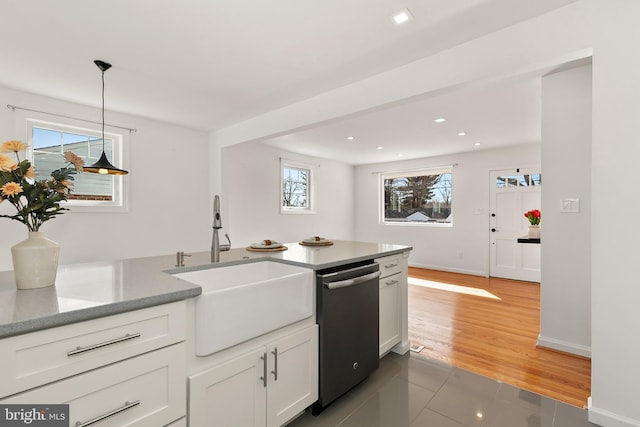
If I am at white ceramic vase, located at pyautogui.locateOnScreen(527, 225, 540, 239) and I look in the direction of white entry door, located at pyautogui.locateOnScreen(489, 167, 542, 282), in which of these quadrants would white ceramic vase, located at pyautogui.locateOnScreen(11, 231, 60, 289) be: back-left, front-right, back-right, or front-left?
back-left

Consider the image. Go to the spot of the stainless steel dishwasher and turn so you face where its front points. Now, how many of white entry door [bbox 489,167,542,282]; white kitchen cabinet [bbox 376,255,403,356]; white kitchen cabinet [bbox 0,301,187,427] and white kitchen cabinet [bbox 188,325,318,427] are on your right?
2

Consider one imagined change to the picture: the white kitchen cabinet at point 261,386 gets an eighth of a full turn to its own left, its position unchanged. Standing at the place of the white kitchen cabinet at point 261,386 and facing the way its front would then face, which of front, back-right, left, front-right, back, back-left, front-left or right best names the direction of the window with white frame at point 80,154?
back-left

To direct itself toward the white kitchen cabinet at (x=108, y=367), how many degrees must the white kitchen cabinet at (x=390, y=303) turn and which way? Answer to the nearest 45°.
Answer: approximately 90° to its right

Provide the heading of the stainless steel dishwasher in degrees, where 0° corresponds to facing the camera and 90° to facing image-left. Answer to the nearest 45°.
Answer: approximately 315°

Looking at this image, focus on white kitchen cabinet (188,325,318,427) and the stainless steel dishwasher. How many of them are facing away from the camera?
0

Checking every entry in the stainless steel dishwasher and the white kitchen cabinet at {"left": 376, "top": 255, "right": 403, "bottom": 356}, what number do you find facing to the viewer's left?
0

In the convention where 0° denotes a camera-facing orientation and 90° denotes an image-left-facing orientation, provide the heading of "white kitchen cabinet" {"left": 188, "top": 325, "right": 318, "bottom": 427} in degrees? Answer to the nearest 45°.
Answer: approximately 315°

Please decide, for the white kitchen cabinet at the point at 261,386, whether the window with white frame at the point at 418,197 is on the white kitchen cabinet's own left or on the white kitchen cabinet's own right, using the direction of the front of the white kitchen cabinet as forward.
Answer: on the white kitchen cabinet's own left

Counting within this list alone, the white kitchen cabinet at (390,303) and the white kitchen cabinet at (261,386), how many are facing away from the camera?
0

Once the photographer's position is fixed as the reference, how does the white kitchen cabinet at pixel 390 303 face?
facing the viewer and to the right of the viewer
